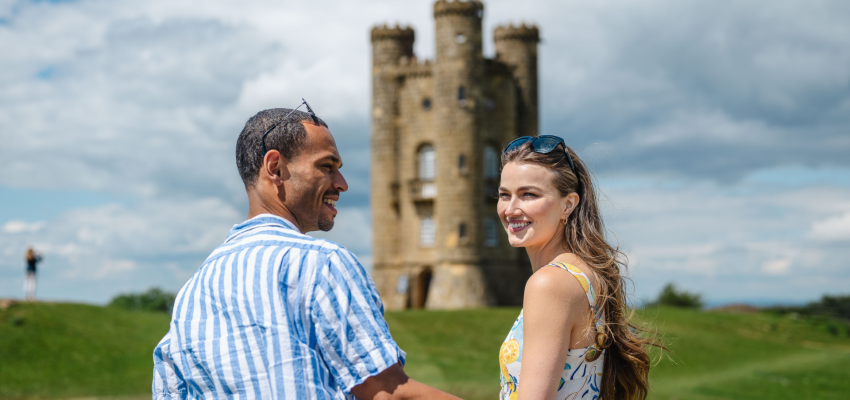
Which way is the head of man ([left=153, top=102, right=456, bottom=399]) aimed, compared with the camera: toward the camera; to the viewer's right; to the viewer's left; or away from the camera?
to the viewer's right

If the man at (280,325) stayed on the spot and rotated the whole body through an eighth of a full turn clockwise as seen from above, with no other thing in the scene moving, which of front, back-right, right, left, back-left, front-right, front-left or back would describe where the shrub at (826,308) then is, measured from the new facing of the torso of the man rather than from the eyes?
front-left

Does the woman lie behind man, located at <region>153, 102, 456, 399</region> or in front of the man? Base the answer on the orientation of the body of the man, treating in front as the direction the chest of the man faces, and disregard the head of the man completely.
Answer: in front

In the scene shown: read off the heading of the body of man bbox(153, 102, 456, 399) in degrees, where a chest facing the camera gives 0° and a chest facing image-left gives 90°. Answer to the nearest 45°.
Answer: approximately 225°

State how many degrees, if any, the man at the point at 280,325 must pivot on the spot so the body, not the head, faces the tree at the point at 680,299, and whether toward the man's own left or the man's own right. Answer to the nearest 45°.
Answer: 0° — they already face it

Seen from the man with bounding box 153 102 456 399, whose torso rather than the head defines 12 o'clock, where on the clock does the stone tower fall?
The stone tower is roughly at 11 o'clock from the man.

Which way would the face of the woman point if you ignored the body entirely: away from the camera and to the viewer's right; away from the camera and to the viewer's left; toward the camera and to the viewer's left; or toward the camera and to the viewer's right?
toward the camera and to the viewer's left
